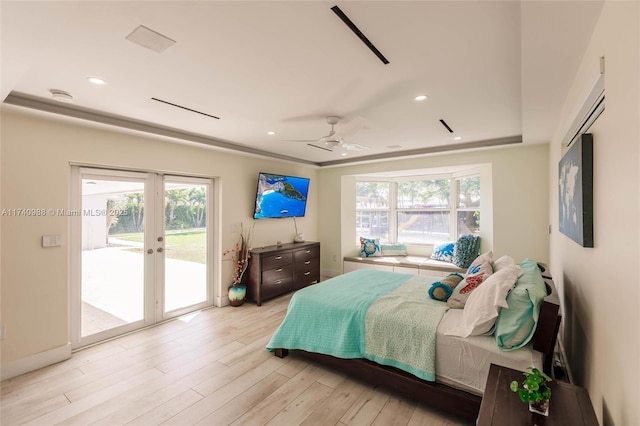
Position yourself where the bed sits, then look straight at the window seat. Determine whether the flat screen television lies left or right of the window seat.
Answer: left

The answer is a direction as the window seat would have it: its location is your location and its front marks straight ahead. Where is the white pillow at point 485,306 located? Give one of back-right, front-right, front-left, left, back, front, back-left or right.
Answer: front

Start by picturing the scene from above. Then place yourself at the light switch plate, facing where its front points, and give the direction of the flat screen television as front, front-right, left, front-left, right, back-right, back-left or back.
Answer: left

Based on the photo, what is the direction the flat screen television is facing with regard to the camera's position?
facing the viewer and to the right of the viewer

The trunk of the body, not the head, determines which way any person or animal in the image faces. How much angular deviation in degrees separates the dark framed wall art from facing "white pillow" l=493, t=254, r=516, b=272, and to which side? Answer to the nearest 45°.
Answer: approximately 45° to its right

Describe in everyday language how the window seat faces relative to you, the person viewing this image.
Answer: facing the viewer

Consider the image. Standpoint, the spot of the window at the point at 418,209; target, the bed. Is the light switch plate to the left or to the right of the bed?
right

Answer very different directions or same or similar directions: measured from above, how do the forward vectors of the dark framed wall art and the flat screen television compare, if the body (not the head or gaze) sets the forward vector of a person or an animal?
very different directions

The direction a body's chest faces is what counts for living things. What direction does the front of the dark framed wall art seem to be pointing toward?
to the viewer's left
